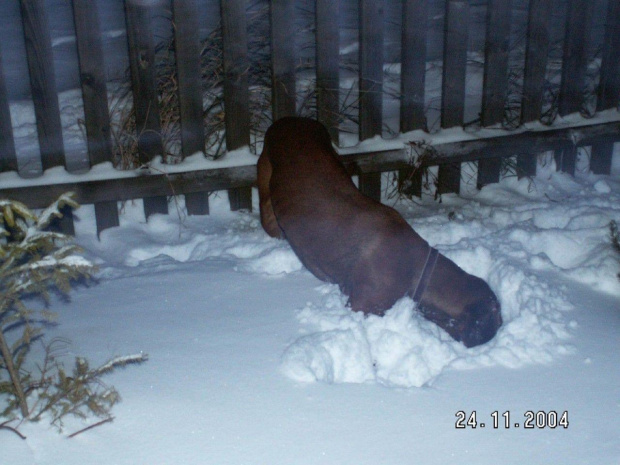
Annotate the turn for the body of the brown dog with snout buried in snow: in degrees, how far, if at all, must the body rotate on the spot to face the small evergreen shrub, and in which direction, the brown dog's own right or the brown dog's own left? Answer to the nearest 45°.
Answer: approximately 90° to the brown dog's own right

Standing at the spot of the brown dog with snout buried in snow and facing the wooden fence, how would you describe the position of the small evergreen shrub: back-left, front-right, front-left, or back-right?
back-left

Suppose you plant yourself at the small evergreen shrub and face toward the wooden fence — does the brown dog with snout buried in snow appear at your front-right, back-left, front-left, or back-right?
front-right

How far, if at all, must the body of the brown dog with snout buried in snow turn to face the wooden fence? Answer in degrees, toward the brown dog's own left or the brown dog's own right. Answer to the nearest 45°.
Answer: approximately 135° to the brown dog's own left

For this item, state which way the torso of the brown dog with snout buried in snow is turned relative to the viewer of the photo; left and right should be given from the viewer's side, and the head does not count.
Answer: facing the viewer and to the right of the viewer

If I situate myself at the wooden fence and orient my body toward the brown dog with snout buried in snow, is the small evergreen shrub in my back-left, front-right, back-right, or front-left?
front-right
